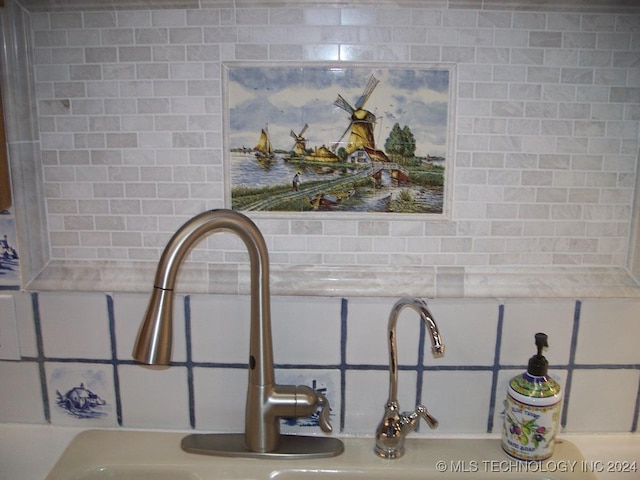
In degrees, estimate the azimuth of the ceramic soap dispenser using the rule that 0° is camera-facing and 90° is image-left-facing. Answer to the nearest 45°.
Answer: approximately 0°

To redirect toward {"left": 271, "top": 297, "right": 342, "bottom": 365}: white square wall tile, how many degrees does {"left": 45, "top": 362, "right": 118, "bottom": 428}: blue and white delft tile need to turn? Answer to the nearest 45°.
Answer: approximately 45° to its left

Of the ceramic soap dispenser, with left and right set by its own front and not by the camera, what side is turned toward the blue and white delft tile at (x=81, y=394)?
right

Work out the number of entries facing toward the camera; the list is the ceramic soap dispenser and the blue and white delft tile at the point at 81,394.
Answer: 2

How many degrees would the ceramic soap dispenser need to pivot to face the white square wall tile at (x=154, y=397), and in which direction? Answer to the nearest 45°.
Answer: approximately 90° to its right
